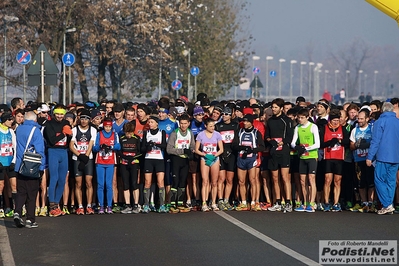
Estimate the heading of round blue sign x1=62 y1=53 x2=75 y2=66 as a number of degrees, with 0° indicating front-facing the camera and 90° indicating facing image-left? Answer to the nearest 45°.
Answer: approximately 0°
